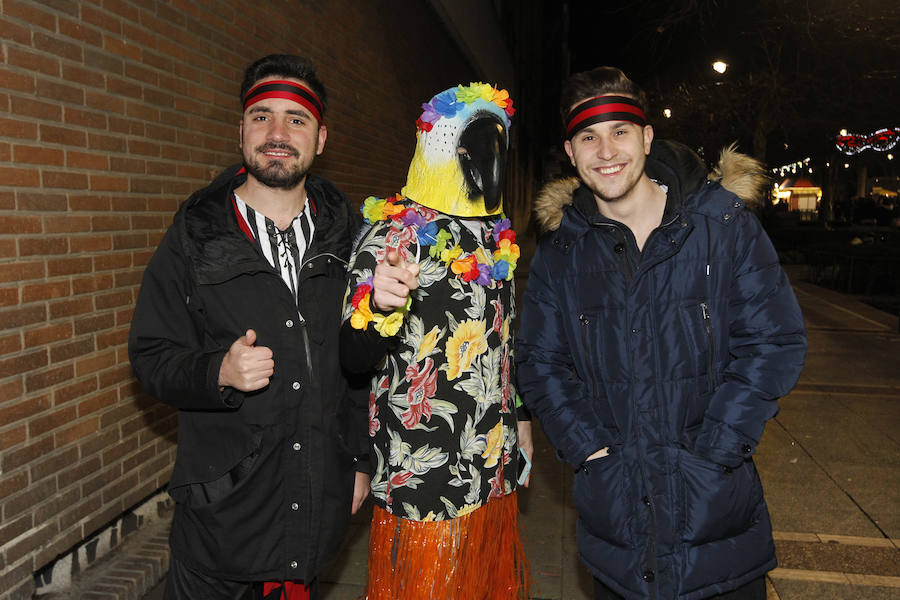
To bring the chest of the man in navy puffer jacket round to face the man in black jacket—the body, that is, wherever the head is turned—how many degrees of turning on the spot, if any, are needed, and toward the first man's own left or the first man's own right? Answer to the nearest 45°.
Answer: approximately 90° to the first man's own right

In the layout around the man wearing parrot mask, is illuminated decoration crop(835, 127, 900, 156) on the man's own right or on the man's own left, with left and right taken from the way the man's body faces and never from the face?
on the man's own left

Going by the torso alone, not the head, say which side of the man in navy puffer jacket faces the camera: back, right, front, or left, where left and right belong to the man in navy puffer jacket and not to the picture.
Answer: front

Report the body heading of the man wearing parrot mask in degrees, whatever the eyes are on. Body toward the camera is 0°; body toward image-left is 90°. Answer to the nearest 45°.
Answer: approximately 315°

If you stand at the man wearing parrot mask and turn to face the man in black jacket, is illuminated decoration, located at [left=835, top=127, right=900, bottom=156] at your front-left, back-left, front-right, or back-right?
back-right

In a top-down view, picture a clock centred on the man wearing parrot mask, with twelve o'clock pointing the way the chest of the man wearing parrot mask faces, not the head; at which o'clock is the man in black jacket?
The man in black jacket is roughly at 4 o'clock from the man wearing parrot mask.

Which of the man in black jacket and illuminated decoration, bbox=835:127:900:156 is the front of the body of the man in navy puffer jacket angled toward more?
the man in black jacket
